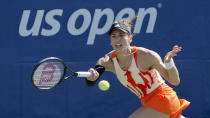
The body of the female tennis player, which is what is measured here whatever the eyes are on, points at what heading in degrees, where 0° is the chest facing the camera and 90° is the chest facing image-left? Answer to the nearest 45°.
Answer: approximately 45°
